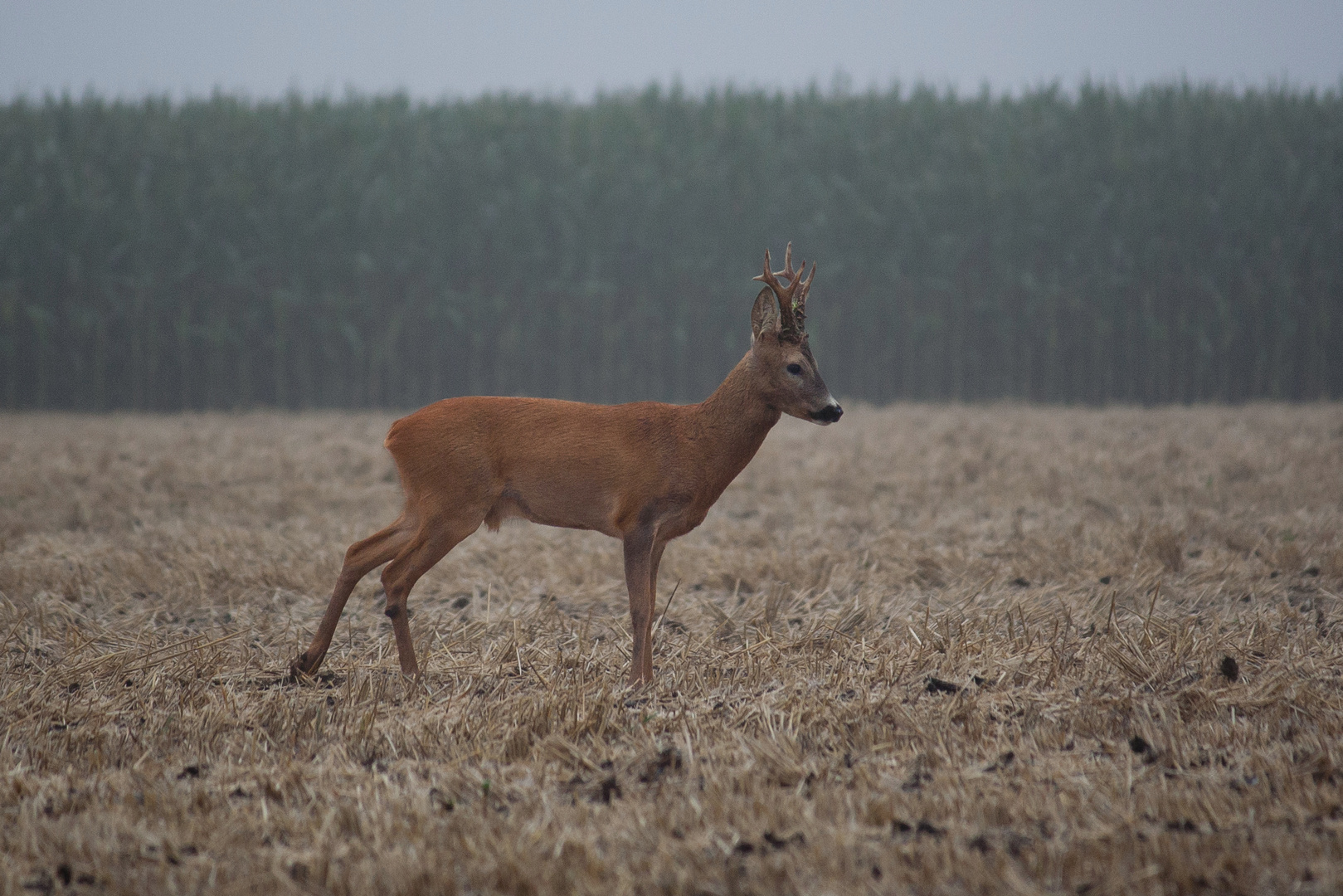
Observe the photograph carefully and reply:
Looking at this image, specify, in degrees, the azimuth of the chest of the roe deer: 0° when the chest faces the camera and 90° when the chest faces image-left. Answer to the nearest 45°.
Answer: approximately 270°
